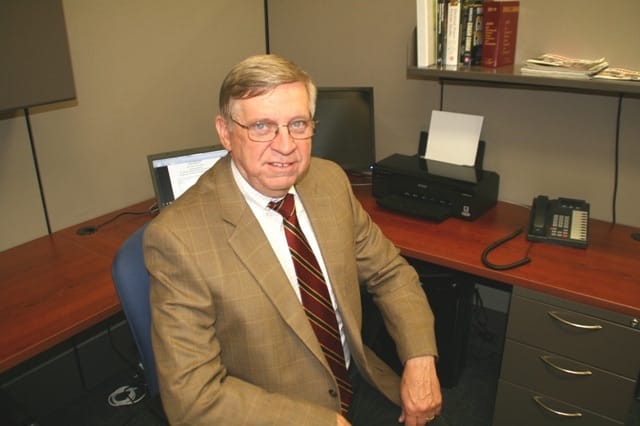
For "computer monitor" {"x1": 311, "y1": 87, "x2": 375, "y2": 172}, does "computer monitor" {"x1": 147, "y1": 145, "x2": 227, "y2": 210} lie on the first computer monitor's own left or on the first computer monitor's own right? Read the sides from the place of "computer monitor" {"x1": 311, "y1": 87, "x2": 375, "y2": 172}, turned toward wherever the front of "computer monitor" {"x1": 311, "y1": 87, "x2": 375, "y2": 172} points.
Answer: on the first computer monitor's own right

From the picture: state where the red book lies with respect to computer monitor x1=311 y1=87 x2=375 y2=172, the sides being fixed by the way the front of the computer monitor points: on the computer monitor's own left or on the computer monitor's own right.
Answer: on the computer monitor's own left

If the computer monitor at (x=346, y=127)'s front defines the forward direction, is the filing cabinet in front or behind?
in front

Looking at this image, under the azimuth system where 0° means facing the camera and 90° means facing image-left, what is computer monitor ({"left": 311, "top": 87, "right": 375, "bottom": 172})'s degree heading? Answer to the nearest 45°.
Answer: approximately 0°

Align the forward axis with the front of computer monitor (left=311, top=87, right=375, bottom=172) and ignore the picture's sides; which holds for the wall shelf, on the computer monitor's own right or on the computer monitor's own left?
on the computer monitor's own left
